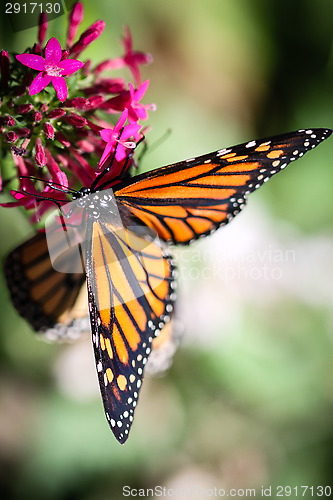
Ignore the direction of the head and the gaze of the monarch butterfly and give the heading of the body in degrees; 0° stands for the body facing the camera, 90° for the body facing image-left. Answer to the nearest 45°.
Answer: approximately 90°
